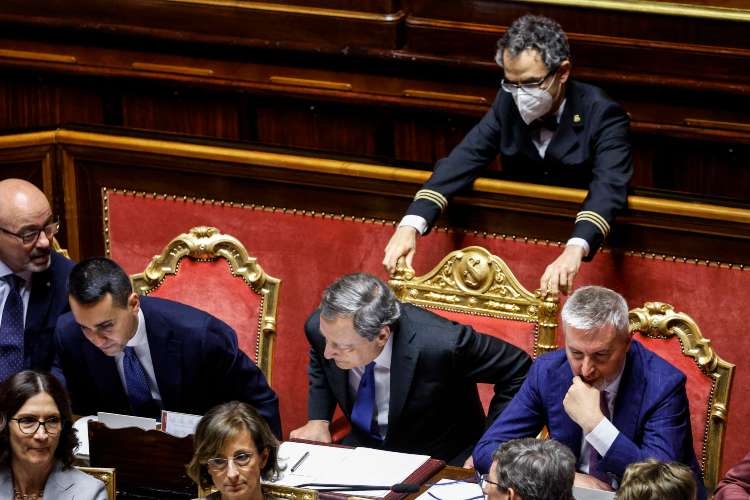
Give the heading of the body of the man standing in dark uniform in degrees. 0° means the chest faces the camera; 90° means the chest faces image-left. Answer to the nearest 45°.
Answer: approximately 45°

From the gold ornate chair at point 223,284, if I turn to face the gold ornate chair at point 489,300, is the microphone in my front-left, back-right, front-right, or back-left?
front-right

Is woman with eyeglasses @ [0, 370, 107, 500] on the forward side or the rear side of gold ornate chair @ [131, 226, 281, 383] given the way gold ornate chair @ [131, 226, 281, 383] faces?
on the forward side

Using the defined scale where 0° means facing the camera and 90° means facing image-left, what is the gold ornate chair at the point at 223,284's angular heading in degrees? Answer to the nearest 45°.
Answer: approximately 0°

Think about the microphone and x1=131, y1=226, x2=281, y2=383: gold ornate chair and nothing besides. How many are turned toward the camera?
1

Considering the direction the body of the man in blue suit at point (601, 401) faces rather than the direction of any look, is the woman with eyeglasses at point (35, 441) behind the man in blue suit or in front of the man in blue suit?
in front

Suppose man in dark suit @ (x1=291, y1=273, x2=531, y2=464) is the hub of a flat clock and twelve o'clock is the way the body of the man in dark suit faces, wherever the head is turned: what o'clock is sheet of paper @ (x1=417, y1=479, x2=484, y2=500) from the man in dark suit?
The sheet of paper is roughly at 10 o'clock from the man in dark suit.

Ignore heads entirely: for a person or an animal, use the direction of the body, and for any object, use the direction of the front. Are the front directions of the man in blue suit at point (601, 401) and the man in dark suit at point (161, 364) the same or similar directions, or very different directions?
same or similar directions

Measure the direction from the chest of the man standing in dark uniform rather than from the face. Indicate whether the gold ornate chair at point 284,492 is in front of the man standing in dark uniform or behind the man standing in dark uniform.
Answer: in front

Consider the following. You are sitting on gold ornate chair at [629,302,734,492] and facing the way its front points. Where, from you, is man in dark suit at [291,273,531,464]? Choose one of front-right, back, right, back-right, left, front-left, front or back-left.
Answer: front-right

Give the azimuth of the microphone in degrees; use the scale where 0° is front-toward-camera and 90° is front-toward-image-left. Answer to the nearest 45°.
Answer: approximately 270°

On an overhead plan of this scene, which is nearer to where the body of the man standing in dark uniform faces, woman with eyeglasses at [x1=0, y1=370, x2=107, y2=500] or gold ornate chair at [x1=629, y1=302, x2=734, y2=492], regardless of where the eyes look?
the woman with eyeglasses

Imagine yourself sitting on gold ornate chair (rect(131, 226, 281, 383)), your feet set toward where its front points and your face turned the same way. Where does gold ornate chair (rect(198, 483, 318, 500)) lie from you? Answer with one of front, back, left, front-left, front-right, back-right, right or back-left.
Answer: front

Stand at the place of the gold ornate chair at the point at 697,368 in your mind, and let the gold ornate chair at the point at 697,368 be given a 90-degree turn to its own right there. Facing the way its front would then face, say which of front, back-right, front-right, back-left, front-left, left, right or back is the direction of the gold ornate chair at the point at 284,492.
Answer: left

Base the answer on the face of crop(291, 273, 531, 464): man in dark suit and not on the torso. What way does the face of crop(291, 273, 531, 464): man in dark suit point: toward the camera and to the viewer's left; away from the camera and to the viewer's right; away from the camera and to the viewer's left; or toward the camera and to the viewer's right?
toward the camera and to the viewer's left

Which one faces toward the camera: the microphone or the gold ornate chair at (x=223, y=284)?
the gold ornate chair

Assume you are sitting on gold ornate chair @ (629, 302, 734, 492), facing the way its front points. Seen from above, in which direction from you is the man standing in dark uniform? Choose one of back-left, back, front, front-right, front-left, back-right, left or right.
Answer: right

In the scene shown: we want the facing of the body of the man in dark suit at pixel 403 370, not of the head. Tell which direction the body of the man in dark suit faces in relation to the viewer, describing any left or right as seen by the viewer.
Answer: facing the viewer and to the left of the viewer
